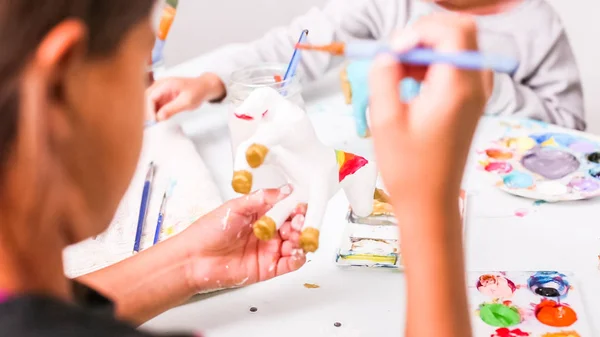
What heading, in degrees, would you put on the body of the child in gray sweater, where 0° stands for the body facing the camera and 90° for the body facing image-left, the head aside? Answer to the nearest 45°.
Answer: approximately 0°

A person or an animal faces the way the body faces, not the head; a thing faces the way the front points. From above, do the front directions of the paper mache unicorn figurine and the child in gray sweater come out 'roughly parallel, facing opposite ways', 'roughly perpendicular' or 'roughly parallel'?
roughly perpendicular
